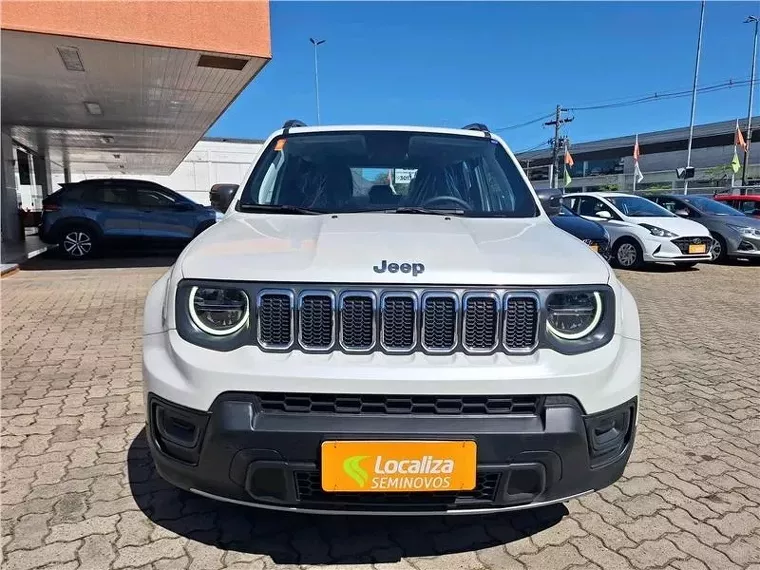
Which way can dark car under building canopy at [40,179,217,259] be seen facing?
to the viewer's right

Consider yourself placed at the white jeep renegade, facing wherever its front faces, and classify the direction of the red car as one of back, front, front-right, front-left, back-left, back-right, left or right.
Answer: back-left

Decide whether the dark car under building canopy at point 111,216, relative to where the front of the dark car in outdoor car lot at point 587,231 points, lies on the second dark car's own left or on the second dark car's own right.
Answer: on the second dark car's own right

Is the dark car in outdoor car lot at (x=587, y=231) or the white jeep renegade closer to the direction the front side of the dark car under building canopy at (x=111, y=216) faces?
the dark car in outdoor car lot

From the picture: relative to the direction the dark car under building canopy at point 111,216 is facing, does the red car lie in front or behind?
in front

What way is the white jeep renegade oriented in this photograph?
toward the camera

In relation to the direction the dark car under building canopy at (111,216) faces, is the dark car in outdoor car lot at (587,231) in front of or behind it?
in front

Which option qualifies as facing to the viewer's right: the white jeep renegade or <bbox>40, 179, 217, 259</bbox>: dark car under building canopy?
the dark car under building canopy

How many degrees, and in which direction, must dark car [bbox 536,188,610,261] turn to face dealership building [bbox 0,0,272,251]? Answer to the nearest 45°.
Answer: approximately 90° to its right

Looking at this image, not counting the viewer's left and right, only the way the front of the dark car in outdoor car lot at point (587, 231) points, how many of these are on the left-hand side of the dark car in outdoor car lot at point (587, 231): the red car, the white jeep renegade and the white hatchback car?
2

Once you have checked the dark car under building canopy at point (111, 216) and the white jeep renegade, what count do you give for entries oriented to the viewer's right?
1

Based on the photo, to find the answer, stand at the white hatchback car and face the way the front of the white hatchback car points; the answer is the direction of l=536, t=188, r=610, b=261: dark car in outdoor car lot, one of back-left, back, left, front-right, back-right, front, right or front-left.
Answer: right

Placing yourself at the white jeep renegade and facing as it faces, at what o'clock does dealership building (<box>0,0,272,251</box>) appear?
The dealership building is roughly at 5 o'clock from the white jeep renegade.

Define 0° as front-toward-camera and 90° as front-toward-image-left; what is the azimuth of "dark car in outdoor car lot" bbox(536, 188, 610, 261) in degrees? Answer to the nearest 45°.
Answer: approximately 315°

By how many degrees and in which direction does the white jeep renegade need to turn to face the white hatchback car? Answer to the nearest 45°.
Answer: approximately 135° to its left

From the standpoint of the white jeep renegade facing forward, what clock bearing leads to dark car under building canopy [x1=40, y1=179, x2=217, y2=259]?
The dark car under building canopy is roughly at 5 o'clock from the white jeep renegade.

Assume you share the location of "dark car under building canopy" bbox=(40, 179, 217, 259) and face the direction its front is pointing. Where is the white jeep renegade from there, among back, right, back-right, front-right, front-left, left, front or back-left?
right

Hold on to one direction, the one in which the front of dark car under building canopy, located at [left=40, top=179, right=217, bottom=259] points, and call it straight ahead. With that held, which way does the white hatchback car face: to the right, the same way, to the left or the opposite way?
to the right

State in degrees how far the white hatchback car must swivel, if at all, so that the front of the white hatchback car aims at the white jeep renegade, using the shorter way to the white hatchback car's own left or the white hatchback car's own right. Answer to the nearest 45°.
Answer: approximately 45° to the white hatchback car's own right
